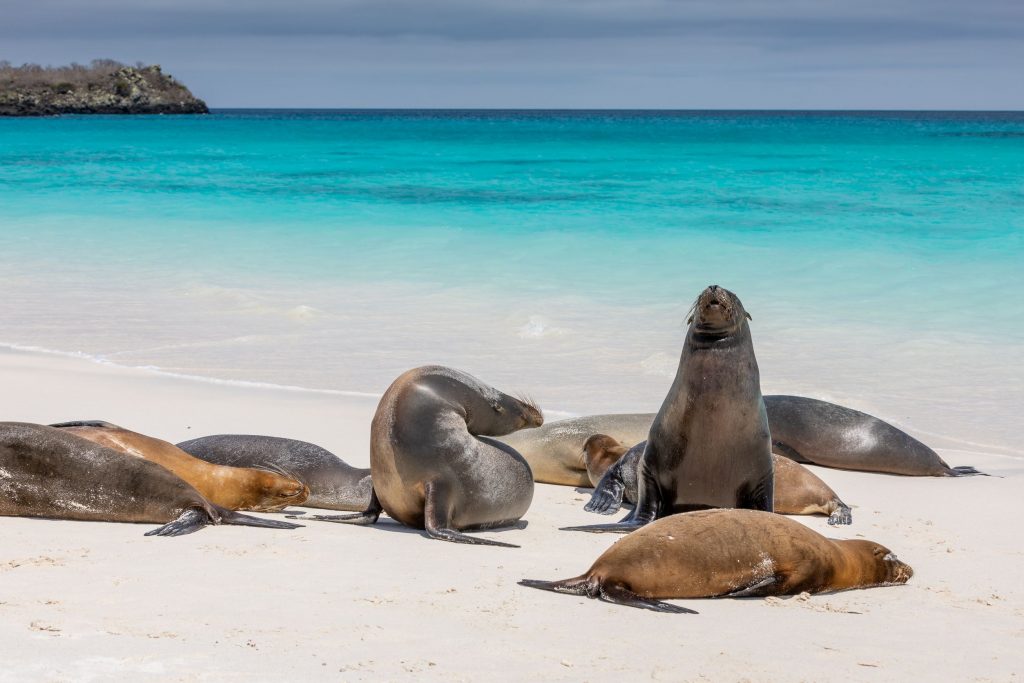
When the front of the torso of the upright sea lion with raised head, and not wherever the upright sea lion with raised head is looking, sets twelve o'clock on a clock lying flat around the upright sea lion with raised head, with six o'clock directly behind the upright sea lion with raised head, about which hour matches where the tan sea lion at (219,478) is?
The tan sea lion is roughly at 3 o'clock from the upright sea lion with raised head.

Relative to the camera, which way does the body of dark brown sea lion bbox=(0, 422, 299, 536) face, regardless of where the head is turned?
to the viewer's left

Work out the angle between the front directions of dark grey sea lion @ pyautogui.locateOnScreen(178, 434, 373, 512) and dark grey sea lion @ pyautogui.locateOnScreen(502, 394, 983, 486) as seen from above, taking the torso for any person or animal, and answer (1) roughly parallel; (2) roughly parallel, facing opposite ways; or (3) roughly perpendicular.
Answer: roughly parallel

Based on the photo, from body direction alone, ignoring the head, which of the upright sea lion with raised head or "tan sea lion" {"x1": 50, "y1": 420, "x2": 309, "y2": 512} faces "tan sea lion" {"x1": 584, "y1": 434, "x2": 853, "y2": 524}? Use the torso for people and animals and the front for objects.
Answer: "tan sea lion" {"x1": 50, "y1": 420, "x2": 309, "y2": 512}

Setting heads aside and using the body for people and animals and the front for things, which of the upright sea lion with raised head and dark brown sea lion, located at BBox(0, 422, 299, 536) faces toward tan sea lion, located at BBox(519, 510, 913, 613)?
the upright sea lion with raised head

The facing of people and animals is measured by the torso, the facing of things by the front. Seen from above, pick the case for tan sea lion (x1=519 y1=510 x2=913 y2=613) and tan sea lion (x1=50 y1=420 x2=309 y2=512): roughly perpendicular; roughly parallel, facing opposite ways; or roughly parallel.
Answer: roughly parallel

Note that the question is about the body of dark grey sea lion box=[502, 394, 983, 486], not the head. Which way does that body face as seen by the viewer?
to the viewer's left

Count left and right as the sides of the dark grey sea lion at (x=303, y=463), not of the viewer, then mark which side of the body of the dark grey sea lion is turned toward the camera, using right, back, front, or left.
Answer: left

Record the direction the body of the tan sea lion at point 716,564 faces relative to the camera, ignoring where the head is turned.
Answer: to the viewer's right

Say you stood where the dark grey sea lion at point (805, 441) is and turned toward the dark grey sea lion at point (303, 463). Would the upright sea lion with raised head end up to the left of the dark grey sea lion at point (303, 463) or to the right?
left

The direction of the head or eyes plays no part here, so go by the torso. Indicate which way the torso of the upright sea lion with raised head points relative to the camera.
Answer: toward the camera

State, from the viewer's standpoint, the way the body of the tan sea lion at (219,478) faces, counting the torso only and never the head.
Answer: to the viewer's right

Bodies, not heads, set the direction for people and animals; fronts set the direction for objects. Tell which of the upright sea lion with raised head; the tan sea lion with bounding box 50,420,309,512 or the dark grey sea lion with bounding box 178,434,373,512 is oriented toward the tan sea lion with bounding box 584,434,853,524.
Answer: the tan sea lion with bounding box 50,420,309,512

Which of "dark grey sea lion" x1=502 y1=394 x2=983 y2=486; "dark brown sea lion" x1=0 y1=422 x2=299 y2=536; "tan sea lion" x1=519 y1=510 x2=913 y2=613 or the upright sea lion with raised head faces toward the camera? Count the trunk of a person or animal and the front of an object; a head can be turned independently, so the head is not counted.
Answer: the upright sea lion with raised head

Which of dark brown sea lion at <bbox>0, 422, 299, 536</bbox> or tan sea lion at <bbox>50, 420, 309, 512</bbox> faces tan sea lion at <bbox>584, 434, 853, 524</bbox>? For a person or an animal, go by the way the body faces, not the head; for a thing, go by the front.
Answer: tan sea lion at <bbox>50, 420, 309, 512</bbox>

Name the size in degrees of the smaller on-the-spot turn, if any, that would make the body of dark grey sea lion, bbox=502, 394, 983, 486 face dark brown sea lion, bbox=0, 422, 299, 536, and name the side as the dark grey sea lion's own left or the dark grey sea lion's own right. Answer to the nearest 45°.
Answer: approximately 45° to the dark grey sea lion's own left
